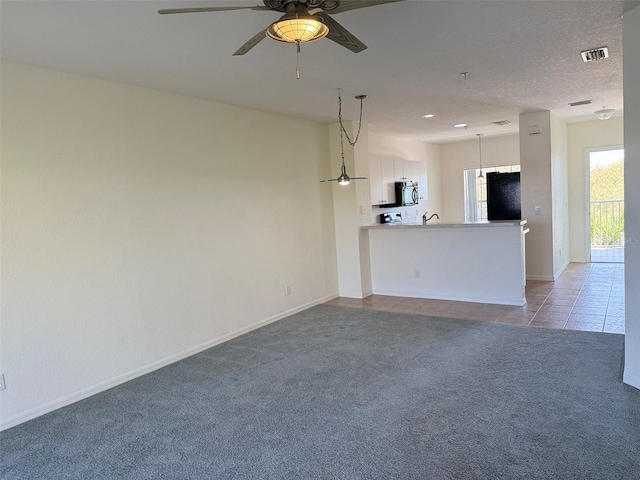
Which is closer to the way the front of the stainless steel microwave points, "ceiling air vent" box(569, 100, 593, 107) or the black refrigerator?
the ceiling air vent

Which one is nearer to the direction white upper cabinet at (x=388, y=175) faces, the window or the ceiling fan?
the ceiling fan

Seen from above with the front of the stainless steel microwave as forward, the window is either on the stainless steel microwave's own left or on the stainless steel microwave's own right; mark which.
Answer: on the stainless steel microwave's own left

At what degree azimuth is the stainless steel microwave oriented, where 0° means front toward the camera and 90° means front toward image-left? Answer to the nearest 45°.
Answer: approximately 315°

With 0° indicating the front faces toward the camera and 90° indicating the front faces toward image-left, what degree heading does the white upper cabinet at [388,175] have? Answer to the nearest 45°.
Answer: approximately 315°

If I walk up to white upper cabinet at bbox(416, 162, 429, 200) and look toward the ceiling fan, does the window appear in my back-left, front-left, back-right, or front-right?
back-left

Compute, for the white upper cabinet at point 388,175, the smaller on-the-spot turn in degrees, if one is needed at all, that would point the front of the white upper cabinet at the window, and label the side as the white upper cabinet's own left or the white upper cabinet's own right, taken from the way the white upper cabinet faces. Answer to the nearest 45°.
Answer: approximately 90° to the white upper cabinet's own left
